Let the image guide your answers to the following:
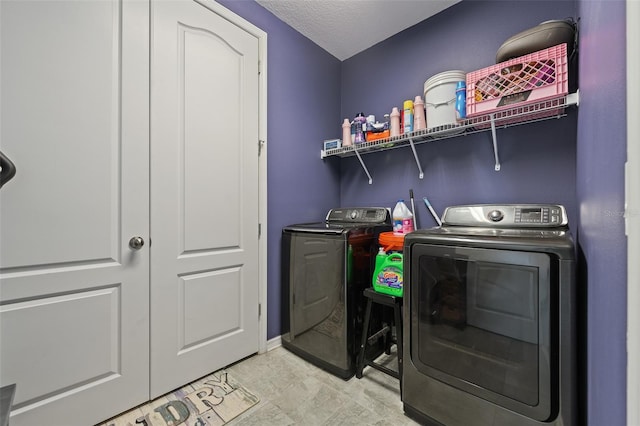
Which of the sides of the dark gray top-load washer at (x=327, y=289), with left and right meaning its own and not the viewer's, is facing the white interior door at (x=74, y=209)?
front

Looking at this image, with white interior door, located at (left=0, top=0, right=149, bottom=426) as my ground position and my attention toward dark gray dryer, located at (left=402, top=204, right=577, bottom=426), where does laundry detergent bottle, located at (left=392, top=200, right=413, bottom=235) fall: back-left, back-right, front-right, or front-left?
front-left

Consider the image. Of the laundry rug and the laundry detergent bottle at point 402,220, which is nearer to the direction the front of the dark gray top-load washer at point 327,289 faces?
the laundry rug

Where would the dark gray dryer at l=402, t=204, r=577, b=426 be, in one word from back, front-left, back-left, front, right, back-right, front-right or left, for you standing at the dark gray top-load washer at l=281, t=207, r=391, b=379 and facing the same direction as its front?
left

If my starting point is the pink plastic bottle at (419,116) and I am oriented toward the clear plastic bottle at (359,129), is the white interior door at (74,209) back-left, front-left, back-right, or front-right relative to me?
front-left

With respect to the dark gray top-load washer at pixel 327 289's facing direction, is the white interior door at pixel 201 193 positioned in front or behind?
in front

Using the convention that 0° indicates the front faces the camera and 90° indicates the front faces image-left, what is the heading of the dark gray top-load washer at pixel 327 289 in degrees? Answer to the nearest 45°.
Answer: approximately 45°
